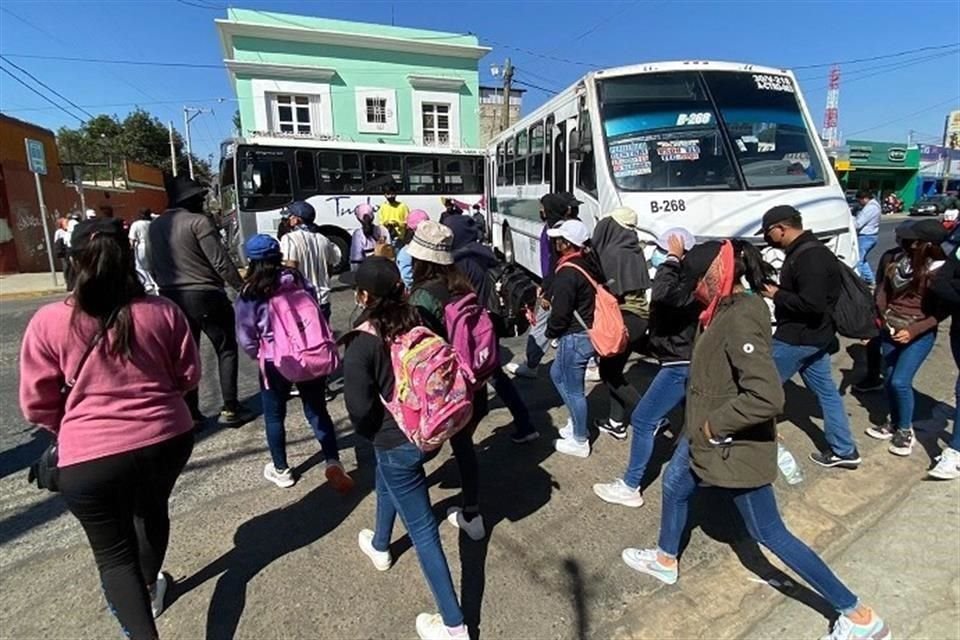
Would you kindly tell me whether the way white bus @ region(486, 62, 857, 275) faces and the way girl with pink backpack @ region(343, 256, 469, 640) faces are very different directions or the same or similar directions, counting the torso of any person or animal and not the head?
very different directions

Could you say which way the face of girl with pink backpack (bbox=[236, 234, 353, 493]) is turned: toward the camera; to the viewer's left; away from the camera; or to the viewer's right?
away from the camera

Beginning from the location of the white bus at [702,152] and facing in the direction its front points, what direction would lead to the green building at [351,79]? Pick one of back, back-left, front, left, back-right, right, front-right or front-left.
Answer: back

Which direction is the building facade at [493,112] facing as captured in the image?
toward the camera

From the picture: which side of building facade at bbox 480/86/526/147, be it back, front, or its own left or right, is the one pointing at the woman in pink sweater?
front

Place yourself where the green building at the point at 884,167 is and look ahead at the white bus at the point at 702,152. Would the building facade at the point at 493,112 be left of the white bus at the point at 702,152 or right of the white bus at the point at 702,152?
right

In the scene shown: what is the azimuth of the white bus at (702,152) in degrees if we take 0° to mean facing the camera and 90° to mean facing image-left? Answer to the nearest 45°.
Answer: approximately 315°

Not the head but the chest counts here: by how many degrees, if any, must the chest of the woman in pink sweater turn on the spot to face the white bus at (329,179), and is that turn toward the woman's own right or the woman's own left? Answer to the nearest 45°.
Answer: approximately 45° to the woman's own right

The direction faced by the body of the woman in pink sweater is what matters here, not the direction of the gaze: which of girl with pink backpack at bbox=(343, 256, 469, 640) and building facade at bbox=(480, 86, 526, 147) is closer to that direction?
the building facade

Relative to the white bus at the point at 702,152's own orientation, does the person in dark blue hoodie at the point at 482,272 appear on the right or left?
on its right

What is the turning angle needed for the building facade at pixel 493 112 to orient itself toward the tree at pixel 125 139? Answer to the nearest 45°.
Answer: approximately 90° to its right

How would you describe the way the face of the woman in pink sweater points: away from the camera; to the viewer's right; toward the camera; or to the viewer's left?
away from the camera

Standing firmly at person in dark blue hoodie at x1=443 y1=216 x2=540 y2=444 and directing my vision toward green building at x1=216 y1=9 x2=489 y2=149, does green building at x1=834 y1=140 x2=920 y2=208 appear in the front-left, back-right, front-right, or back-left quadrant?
front-right

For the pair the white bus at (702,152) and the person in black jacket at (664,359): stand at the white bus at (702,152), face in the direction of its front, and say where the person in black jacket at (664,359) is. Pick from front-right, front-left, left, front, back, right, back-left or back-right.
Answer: front-right

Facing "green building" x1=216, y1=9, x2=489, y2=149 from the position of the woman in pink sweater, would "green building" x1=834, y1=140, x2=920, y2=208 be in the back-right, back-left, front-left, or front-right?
front-right

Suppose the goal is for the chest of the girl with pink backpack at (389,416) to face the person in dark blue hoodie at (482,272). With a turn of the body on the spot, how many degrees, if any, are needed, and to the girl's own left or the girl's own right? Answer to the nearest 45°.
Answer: approximately 45° to the girl's own right
